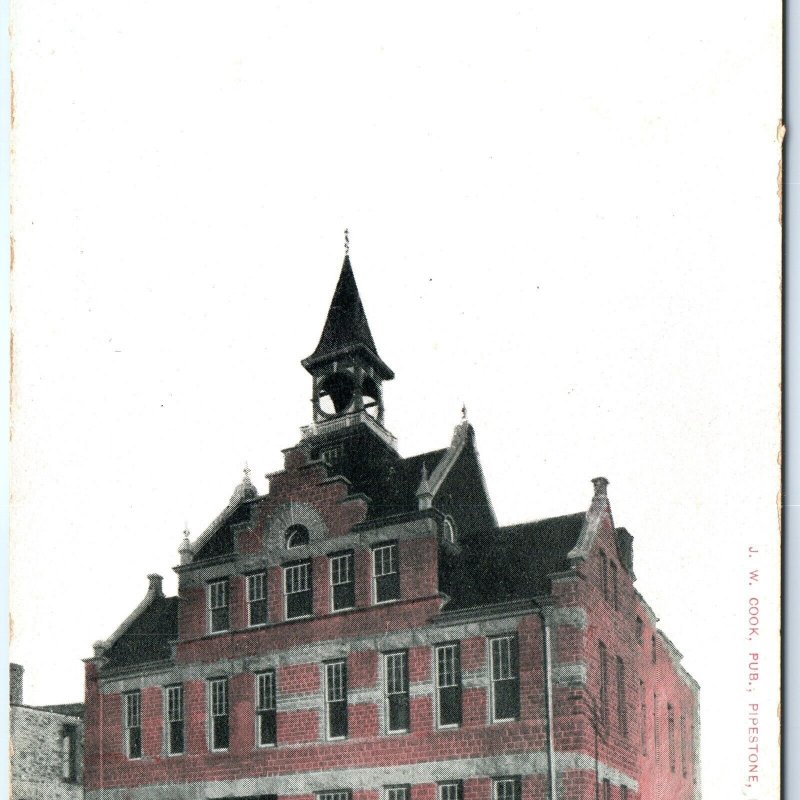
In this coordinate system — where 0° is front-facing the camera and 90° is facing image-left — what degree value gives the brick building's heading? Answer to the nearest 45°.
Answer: approximately 45°
